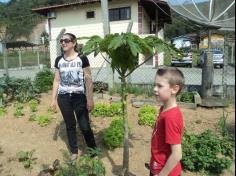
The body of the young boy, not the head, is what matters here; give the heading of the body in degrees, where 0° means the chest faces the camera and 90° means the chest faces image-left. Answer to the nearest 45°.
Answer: approximately 90°

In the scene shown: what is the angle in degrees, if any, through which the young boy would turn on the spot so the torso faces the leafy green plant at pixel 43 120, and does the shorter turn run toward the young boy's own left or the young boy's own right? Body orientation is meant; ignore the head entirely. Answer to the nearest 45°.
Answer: approximately 45° to the young boy's own right

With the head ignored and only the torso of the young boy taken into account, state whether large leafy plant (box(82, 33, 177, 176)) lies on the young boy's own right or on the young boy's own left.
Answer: on the young boy's own right

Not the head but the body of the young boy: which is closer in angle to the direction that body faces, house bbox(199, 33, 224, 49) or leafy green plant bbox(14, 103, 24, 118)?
the leafy green plant

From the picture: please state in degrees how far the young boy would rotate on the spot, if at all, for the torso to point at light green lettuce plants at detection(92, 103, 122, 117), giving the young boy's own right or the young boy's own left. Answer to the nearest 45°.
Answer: approximately 90° to the young boy's own right

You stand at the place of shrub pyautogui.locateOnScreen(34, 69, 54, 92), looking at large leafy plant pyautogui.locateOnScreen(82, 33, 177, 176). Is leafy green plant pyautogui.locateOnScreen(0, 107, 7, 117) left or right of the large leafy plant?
right

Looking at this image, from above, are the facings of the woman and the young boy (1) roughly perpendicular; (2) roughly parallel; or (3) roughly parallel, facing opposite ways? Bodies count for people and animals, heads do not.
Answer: roughly perpendicular

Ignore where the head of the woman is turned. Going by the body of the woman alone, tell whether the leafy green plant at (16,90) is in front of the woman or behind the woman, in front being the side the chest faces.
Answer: behind

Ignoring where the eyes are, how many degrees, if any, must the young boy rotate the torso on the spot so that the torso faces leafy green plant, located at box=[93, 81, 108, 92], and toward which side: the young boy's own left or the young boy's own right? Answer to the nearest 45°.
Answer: approximately 90° to the young boy's own right

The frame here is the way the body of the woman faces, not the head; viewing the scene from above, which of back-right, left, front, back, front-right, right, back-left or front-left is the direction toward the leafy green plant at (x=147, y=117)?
back-left

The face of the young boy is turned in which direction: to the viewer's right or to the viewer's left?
to the viewer's left
